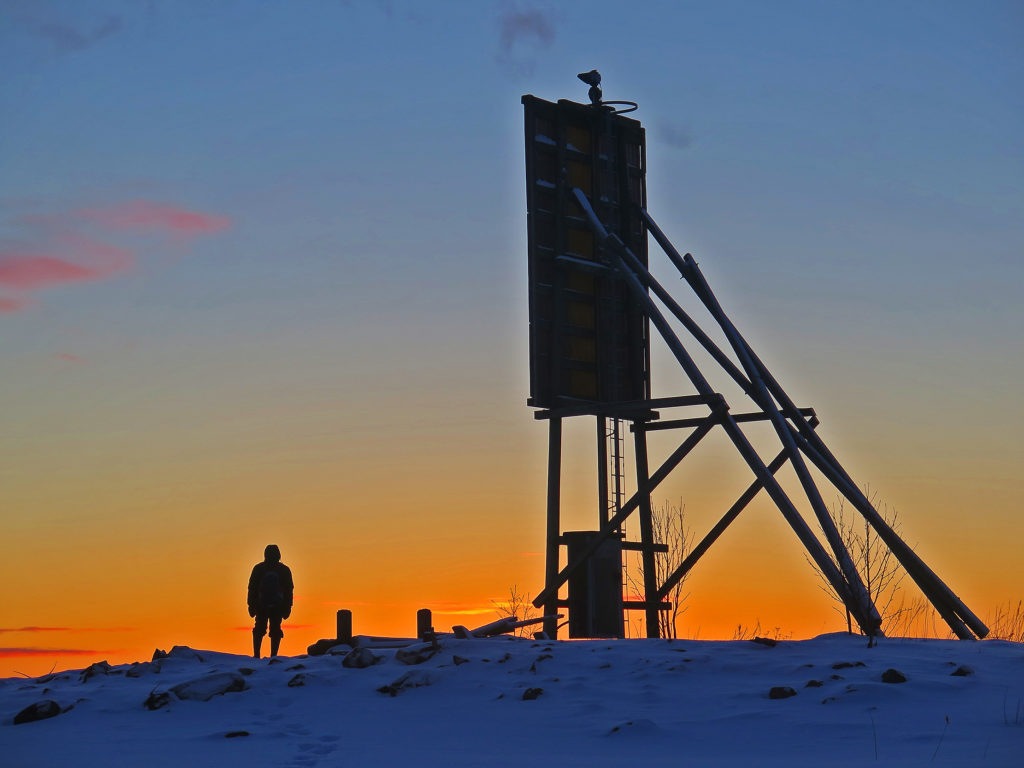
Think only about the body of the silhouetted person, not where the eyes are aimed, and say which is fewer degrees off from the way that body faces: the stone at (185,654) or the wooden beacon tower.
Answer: the wooden beacon tower

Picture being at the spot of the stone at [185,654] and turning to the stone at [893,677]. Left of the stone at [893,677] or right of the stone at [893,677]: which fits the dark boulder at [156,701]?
right

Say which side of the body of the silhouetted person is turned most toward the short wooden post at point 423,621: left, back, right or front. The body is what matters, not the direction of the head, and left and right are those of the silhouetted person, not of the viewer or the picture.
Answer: right

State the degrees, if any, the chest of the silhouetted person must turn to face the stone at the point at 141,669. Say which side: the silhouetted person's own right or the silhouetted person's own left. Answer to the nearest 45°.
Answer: approximately 135° to the silhouetted person's own left

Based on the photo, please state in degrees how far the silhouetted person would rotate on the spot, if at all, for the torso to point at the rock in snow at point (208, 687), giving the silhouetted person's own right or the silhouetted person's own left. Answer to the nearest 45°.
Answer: approximately 180°

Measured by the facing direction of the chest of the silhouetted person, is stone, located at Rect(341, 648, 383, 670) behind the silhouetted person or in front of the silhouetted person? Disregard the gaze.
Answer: behind

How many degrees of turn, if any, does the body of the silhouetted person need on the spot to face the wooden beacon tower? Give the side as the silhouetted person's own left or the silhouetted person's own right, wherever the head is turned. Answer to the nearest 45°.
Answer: approximately 45° to the silhouetted person's own right

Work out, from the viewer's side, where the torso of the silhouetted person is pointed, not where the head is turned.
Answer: away from the camera

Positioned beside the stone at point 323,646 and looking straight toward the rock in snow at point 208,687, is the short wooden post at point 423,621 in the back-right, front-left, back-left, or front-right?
back-left

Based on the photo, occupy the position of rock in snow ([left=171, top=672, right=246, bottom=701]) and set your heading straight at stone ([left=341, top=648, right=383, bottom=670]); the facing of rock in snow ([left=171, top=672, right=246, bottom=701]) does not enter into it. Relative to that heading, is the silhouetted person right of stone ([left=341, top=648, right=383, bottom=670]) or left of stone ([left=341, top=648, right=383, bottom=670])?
left

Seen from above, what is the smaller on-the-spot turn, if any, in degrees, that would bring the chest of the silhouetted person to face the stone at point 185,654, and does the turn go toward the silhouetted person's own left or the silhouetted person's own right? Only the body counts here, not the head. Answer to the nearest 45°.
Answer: approximately 135° to the silhouetted person's own left

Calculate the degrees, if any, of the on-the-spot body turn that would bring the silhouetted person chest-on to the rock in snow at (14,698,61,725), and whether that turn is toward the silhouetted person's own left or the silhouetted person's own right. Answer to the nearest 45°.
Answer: approximately 135° to the silhouetted person's own left
